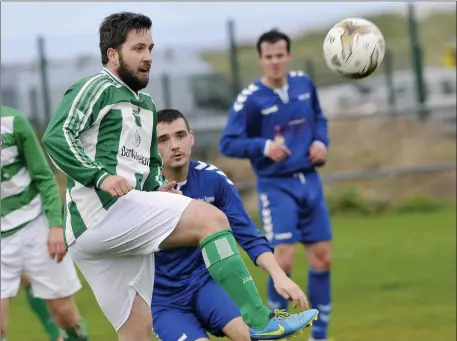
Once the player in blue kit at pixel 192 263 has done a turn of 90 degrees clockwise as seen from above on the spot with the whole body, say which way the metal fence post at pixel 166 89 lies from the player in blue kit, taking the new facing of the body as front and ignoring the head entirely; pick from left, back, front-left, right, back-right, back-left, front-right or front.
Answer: right

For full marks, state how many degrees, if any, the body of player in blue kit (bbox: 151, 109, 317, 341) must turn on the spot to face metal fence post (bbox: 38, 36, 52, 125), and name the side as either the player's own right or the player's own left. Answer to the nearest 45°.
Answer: approximately 180°

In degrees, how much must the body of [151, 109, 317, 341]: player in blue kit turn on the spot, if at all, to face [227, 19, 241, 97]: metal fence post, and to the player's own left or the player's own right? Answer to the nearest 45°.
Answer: approximately 180°

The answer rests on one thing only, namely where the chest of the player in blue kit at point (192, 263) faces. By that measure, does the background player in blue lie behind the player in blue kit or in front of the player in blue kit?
behind

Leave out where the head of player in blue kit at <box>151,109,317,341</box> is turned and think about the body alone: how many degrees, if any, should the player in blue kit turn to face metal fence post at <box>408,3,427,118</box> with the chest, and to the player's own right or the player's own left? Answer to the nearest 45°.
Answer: approximately 180°

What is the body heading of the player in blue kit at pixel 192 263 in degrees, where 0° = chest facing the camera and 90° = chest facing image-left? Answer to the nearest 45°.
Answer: approximately 0°

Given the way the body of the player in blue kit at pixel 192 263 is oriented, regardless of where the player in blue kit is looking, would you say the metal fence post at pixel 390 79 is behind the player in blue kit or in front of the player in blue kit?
behind
